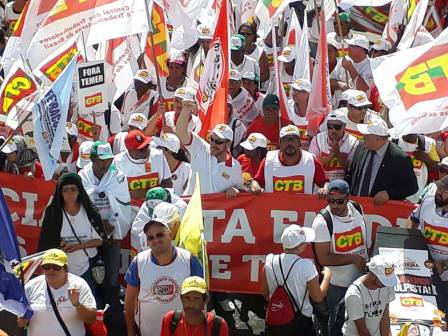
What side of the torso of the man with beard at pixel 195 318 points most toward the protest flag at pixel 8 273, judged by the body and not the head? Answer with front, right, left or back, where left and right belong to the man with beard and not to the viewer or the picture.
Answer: right

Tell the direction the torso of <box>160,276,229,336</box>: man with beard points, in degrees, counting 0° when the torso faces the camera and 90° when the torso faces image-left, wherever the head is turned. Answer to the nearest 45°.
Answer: approximately 0°

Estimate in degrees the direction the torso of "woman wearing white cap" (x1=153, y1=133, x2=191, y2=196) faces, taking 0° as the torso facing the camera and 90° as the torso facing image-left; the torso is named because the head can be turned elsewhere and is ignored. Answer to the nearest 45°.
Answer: approximately 45°
